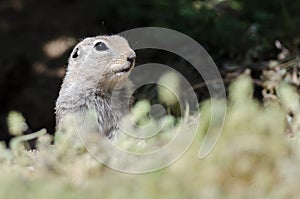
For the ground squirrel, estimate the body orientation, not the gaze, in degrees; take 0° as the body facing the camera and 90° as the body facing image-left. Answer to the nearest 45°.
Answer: approximately 315°
